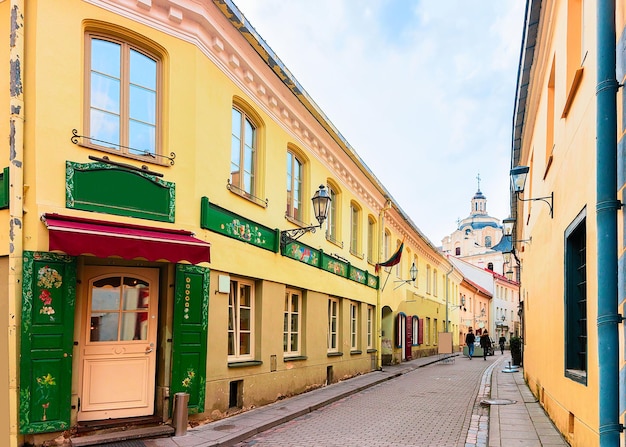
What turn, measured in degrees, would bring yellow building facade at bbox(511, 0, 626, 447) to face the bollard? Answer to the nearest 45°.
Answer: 0° — it already faces it

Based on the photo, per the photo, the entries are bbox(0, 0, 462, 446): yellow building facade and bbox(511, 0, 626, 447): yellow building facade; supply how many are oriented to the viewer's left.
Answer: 1

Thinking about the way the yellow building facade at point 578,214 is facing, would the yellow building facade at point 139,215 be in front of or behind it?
in front

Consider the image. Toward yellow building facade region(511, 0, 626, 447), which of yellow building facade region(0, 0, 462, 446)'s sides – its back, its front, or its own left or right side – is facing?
front

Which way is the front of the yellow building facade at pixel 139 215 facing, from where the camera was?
facing the viewer and to the right of the viewer

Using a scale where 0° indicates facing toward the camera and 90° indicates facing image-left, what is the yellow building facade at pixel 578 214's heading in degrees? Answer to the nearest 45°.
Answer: approximately 90°
